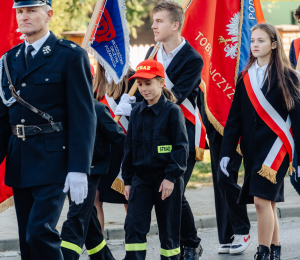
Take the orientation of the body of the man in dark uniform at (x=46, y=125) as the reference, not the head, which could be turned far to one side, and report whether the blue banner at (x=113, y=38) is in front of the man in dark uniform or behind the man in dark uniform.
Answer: behind

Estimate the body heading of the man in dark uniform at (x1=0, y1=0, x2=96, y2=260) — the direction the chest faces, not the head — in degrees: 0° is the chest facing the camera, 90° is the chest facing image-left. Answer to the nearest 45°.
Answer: approximately 45°

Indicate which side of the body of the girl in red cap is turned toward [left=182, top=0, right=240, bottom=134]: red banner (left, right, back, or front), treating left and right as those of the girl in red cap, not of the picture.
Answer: back

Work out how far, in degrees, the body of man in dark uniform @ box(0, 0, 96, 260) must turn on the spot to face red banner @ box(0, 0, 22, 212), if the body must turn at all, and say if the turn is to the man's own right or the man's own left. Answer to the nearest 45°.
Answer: approximately 135° to the man's own right

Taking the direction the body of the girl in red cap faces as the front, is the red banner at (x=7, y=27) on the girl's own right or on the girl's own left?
on the girl's own right

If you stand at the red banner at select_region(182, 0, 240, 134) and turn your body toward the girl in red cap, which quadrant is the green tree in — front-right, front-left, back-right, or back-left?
back-right

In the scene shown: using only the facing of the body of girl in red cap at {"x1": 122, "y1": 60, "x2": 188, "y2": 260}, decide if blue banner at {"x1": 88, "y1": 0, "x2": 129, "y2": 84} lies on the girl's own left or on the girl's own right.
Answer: on the girl's own right

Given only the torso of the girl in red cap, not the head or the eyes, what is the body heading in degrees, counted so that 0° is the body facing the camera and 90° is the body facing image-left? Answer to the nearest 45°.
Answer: approximately 45°

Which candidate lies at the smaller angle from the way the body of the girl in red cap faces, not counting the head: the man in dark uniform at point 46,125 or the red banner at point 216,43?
the man in dark uniform

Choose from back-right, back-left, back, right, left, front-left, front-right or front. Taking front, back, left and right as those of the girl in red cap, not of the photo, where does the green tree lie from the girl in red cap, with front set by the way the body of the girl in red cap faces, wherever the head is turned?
back-right

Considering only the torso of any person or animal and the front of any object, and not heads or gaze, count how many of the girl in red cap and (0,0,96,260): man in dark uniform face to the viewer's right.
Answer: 0

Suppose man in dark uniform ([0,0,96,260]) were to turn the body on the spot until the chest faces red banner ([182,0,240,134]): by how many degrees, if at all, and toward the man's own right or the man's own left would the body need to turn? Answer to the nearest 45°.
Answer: approximately 180°
